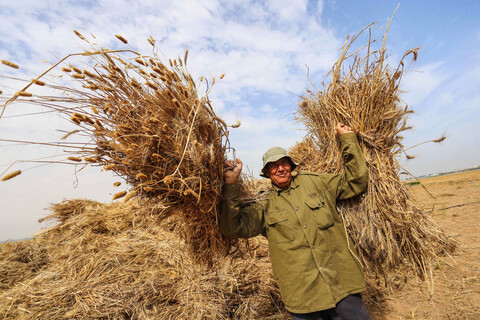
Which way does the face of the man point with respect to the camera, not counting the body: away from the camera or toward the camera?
toward the camera

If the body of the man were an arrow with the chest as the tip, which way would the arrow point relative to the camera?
toward the camera

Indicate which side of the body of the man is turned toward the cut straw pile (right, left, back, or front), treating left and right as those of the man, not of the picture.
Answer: right
